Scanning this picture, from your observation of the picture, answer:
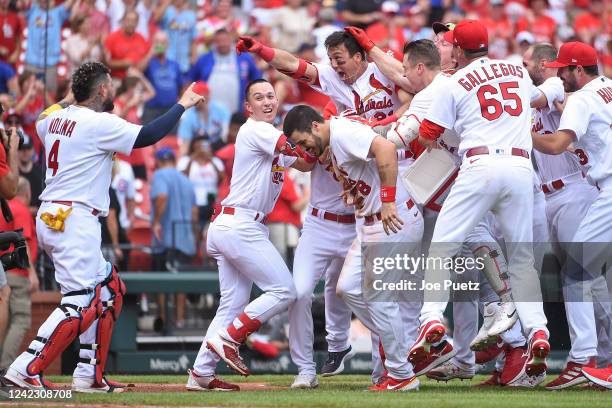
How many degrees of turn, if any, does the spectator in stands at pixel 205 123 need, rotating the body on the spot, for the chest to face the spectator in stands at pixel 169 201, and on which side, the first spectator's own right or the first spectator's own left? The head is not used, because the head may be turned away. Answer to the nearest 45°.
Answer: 0° — they already face them

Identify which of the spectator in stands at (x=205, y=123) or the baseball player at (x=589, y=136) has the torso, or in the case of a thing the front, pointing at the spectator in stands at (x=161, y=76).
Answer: the baseball player

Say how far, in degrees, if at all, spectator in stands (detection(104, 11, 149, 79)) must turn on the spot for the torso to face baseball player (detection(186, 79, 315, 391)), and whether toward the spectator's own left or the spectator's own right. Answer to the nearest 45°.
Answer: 0° — they already face them

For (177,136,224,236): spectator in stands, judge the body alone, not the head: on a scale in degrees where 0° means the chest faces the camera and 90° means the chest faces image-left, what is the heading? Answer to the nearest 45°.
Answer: approximately 0°

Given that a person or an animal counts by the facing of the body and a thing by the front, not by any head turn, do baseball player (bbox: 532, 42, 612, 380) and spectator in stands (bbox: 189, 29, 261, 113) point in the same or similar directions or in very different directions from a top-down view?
very different directions

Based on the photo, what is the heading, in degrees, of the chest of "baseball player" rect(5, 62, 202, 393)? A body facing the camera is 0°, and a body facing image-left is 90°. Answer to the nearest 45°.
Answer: approximately 225°
